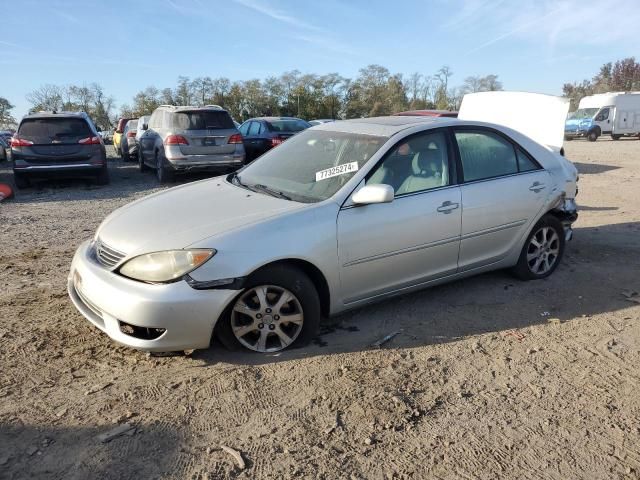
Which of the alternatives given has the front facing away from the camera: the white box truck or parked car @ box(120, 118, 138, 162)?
the parked car

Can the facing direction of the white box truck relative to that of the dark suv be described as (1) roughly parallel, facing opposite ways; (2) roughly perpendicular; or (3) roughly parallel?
roughly perpendicular

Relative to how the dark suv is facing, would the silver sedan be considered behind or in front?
behind

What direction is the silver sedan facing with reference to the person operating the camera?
facing the viewer and to the left of the viewer

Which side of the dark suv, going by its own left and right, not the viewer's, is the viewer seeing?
back

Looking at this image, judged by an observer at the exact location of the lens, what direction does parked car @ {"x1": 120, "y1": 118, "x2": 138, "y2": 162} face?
facing away from the viewer

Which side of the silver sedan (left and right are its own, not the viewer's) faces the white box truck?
back

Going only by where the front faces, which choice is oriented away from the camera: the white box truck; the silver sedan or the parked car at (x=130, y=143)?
the parked car

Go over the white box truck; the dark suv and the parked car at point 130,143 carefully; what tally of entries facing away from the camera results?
2

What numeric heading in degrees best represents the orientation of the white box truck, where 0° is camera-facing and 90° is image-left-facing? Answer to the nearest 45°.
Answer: approximately 45°

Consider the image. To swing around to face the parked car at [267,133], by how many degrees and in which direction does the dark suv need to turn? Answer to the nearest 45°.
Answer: approximately 90° to its right

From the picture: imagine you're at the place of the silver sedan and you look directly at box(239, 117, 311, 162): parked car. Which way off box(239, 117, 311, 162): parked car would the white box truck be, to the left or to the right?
right
